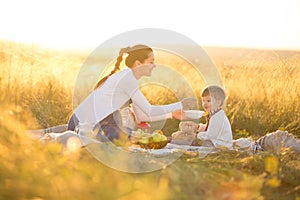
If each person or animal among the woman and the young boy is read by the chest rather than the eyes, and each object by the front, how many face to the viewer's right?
1

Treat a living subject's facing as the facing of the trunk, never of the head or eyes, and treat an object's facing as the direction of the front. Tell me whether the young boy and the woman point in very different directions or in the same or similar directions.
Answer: very different directions

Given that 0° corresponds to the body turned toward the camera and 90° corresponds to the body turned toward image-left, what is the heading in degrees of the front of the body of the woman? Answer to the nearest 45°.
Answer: approximately 270°

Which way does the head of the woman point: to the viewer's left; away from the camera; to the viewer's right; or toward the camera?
to the viewer's right

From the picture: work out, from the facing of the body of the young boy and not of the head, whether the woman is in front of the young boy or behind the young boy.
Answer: in front
